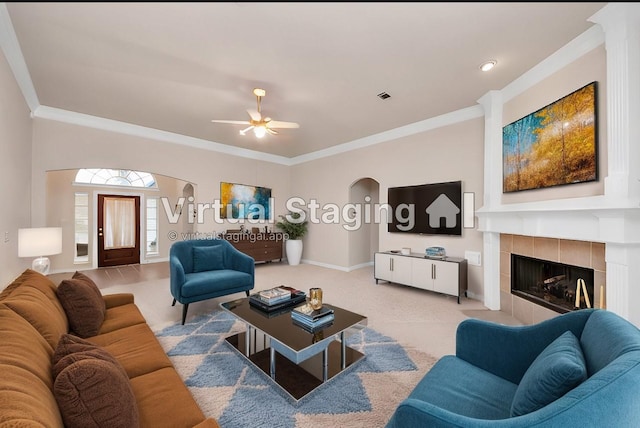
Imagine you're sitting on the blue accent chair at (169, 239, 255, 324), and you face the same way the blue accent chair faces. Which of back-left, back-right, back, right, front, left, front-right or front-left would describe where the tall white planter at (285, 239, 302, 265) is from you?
left

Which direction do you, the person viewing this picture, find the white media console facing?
facing the viewer and to the left of the viewer

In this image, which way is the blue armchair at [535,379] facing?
to the viewer's left

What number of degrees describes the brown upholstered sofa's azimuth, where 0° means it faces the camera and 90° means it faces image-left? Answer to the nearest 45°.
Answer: approximately 270°

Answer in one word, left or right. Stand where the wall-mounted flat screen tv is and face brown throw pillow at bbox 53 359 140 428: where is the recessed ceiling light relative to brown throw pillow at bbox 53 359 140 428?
left

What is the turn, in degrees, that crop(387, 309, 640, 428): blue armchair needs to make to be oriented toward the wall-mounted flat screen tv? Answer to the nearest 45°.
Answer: approximately 90° to its right

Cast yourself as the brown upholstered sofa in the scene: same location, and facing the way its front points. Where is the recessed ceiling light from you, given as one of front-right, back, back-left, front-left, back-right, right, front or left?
front

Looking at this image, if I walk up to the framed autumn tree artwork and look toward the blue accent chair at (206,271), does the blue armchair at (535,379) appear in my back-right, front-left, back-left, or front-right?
front-left

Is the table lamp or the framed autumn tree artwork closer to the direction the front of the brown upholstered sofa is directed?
the framed autumn tree artwork

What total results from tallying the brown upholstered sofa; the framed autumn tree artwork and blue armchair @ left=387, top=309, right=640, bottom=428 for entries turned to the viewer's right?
1

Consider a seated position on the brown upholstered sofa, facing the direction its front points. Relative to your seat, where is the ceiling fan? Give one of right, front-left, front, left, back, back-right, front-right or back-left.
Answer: front-left

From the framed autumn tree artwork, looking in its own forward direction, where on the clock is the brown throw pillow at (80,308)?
The brown throw pillow is roughly at 12 o'clock from the framed autumn tree artwork.

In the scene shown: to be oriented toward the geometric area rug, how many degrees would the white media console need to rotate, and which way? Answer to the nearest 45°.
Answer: approximately 45° to its left
